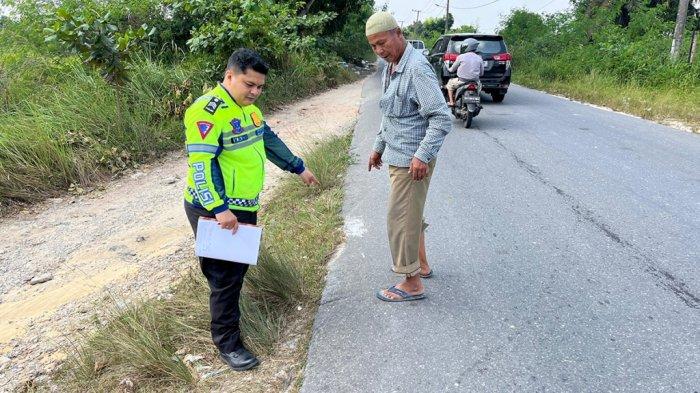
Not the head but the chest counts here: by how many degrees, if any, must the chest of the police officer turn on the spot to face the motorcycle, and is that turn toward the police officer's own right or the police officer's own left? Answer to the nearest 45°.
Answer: approximately 90° to the police officer's own left

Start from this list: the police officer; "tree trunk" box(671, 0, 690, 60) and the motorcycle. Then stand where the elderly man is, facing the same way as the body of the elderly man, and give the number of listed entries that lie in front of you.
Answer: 1

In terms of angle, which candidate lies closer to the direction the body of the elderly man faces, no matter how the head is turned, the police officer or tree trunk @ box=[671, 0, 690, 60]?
the police officer

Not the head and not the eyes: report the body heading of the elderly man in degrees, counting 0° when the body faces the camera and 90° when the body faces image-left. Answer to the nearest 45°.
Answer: approximately 45°

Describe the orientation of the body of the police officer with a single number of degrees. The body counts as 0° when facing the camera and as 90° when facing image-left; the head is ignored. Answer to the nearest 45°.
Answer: approximately 315°

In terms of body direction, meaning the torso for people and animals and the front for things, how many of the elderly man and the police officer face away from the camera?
0

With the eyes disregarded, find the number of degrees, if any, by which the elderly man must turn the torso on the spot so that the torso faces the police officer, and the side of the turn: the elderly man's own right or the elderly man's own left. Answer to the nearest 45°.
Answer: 0° — they already face them

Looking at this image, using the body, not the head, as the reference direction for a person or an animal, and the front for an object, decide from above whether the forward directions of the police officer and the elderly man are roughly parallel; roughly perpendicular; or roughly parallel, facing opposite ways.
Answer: roughly perpendicular

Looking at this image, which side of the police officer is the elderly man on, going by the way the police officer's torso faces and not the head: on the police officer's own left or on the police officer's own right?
on the police officer's own left

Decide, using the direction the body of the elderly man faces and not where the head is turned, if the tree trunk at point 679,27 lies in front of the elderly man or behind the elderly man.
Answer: behind
